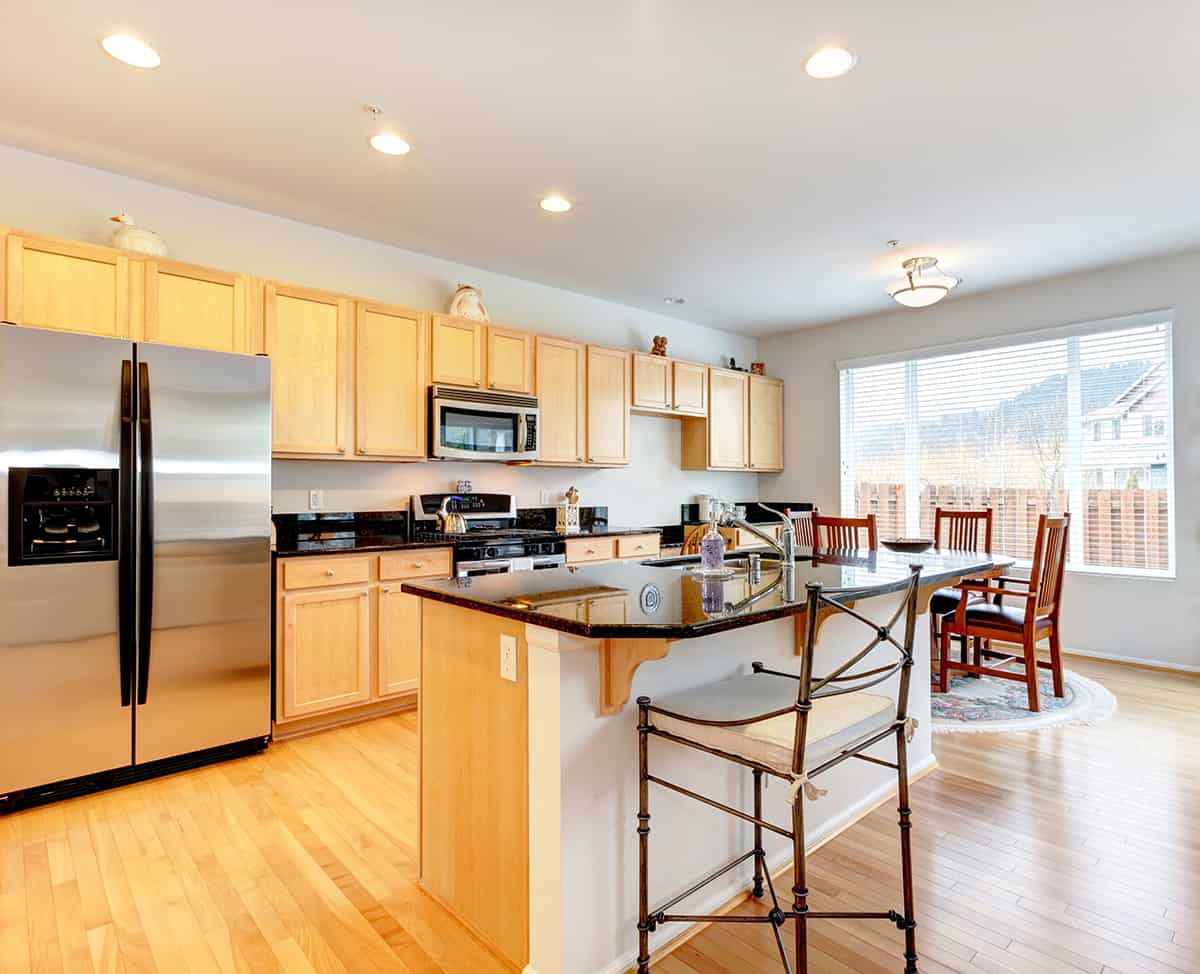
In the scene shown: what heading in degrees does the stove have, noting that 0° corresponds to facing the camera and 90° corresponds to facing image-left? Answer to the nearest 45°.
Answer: approximately 315°

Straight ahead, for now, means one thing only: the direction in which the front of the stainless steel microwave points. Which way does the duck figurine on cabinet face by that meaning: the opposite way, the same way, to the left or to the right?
to the right

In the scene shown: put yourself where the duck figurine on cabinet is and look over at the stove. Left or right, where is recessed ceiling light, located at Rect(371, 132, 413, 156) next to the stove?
right

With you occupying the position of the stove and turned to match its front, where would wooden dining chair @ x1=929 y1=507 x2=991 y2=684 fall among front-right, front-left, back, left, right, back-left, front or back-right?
front-left

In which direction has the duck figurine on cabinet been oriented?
to the viewer's left

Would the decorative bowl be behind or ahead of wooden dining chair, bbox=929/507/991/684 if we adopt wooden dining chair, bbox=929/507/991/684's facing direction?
ahead

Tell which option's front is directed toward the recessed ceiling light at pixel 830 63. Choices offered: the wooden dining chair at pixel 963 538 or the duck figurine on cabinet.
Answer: the wooden dining chair

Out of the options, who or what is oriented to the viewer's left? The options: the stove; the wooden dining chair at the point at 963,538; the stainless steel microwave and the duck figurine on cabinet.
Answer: the duck figurine on cabinet

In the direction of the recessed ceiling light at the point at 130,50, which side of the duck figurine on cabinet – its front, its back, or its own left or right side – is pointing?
left
